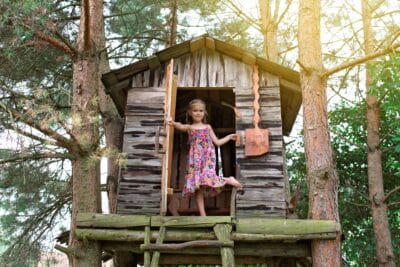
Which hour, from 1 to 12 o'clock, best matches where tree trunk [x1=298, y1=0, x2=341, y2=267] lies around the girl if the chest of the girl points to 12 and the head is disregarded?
The tree trunk is roughly at 10 o'clock from the girl.

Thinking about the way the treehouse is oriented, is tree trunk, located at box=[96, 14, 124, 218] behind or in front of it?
behind

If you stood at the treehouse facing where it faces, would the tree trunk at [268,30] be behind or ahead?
behind

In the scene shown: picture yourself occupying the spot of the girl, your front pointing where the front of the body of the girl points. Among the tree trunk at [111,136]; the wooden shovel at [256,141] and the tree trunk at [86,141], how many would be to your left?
1

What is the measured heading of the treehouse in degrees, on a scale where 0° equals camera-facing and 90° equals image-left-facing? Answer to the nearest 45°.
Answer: approximately 0°

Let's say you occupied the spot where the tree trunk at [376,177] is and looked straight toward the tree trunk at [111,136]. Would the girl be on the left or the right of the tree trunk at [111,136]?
left

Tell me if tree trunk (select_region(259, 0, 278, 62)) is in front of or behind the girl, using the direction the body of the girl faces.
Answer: behind

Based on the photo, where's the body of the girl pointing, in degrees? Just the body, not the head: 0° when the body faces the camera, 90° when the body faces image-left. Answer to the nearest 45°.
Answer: approximately 0°

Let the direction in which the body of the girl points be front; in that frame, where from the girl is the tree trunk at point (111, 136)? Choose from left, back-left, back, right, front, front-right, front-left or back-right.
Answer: back-right
